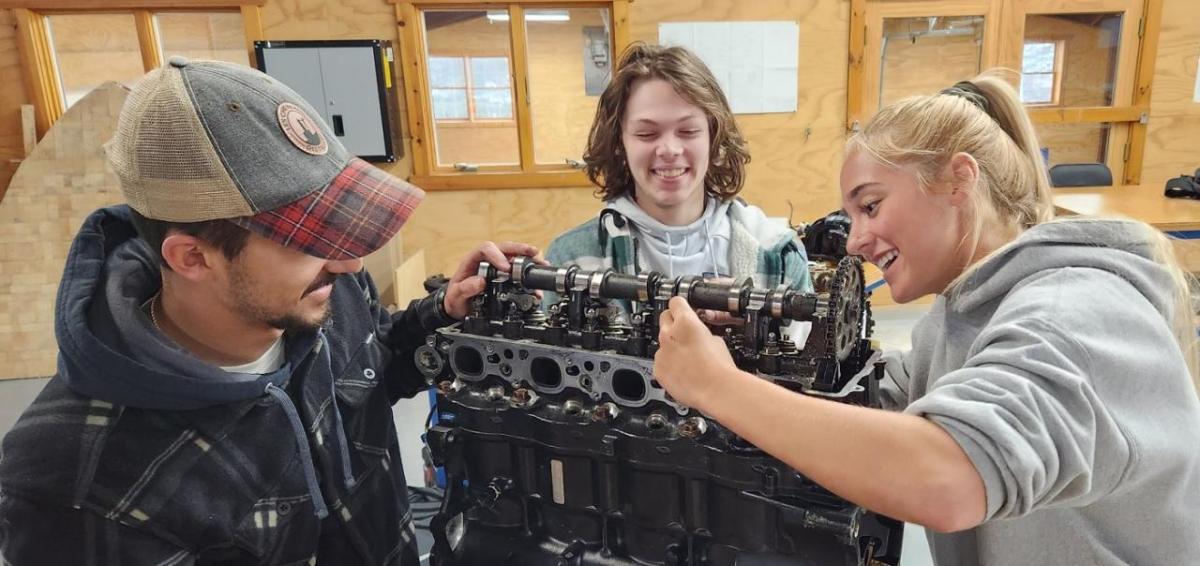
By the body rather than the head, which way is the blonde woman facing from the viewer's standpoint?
to the viewer's left

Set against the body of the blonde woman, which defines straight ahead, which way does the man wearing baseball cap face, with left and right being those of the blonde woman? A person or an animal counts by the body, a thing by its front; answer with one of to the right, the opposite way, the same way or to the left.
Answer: the opposite way

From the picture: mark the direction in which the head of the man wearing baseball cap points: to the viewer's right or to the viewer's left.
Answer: to the viewer's right

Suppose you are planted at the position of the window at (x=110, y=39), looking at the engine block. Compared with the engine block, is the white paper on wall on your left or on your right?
left

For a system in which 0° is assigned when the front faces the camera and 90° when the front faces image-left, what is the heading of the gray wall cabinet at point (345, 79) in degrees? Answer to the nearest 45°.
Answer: approximately 0°

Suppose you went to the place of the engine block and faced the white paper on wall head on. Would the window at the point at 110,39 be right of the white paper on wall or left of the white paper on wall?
left

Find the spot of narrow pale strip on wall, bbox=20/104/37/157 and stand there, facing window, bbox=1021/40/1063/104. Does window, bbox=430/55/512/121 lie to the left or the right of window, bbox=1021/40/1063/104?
left

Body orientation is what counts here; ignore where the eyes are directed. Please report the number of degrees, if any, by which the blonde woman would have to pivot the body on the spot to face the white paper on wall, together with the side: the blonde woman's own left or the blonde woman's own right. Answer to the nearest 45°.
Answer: approximately 90° to the blonde woman's own right

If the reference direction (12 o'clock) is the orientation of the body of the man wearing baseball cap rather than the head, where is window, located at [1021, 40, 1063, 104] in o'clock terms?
The window is roughly at 10 o'clock from the man wearing baseball cap.

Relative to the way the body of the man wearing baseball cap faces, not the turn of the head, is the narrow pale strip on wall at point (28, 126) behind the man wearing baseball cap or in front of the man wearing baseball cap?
behind

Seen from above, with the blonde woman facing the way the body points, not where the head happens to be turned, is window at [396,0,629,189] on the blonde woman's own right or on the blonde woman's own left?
on the blonde woman's own right

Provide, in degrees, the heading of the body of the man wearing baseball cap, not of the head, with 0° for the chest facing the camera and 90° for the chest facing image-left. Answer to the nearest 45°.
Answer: approximately 315°

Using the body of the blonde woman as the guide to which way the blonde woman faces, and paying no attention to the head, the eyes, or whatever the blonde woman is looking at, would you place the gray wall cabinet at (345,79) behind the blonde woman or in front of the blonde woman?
in front

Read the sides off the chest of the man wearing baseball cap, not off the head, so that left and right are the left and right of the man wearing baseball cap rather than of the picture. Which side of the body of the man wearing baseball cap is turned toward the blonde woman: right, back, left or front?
front

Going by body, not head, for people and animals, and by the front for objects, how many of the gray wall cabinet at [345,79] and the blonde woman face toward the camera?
1

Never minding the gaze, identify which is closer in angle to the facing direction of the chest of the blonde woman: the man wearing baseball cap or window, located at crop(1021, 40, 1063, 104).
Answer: the man wearing baseball cap

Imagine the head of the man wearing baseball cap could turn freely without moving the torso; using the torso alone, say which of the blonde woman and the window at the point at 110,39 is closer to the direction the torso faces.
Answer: the blonde woman
